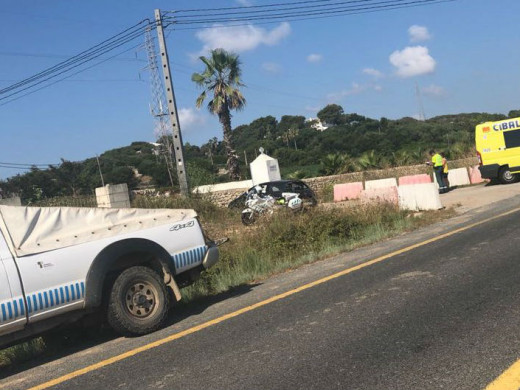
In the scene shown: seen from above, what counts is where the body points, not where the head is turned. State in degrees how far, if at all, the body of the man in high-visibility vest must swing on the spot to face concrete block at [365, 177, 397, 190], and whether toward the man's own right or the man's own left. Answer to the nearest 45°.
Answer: approximately 45° to the man's own right

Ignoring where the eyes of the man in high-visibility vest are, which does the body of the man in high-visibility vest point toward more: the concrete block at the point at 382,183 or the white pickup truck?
the concrete block

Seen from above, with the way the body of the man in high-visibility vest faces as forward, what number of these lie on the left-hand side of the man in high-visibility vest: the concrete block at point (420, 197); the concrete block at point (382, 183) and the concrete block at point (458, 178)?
1

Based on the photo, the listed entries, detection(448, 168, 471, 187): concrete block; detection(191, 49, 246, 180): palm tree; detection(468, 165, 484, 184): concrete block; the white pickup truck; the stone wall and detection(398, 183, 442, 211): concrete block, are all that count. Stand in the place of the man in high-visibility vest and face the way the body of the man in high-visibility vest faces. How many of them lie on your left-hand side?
2

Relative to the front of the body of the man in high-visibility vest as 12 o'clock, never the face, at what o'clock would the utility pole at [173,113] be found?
The utility pole is roughly at 12 o'clock from the man in high-visibility vest.

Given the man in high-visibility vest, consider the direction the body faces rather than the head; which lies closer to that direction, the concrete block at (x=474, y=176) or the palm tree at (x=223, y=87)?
the palm tree

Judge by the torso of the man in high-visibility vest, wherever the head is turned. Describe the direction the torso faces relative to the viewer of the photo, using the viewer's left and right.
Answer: facing to the left of the viewer

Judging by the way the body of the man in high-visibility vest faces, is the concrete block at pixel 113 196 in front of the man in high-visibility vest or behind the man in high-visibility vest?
in front

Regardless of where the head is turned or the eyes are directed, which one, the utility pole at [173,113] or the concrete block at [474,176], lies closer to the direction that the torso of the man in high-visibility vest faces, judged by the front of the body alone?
the utility pole

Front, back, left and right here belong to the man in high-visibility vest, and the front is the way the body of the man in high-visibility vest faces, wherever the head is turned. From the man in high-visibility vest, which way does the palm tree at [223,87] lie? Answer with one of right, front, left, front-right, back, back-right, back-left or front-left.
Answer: front-right
